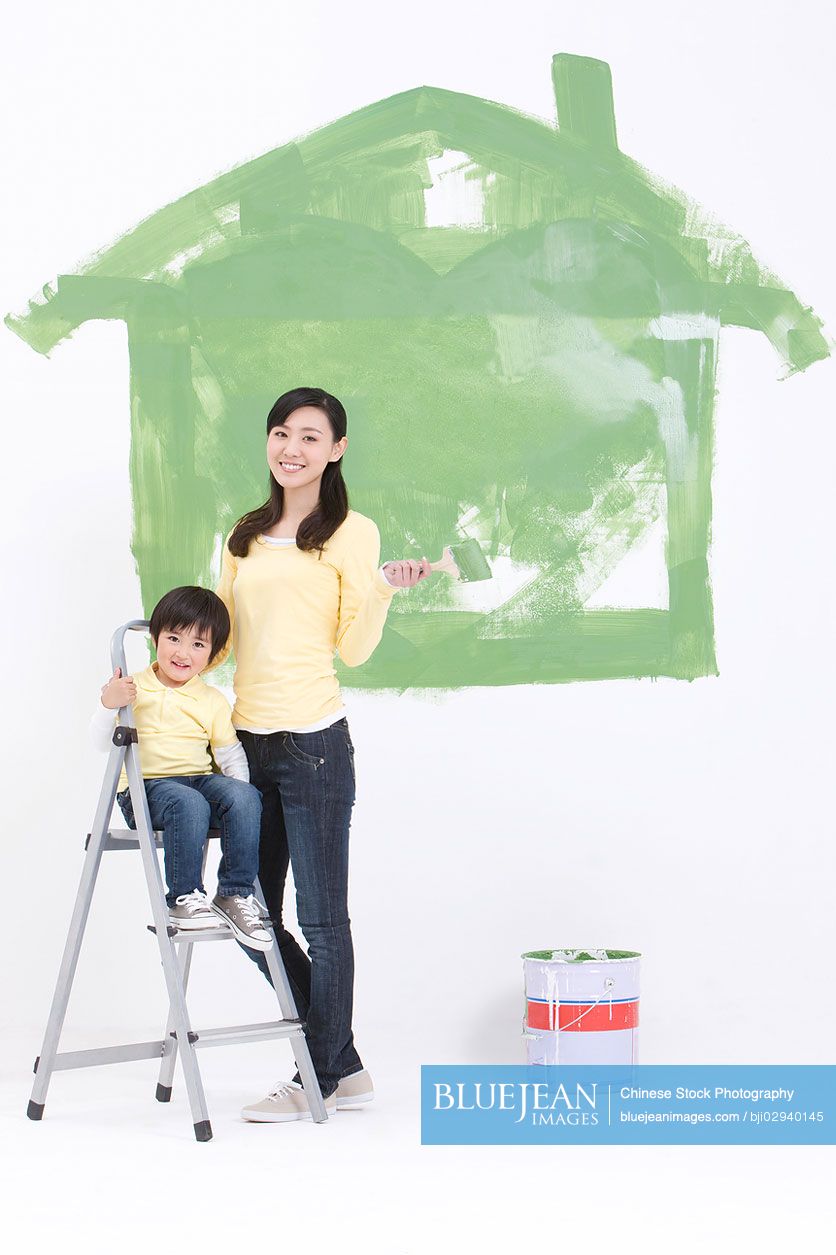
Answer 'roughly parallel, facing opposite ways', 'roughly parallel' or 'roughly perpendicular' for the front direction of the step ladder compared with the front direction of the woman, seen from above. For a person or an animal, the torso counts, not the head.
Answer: roughly perpendicular

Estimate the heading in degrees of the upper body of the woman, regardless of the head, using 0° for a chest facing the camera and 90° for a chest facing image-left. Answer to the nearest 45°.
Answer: approximately 45°

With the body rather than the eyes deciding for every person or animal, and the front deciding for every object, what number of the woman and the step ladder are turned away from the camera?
0

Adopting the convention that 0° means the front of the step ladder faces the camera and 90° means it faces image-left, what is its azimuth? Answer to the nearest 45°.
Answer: approximately 315°

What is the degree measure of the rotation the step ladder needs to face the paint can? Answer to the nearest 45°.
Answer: approximately 45° to its left
